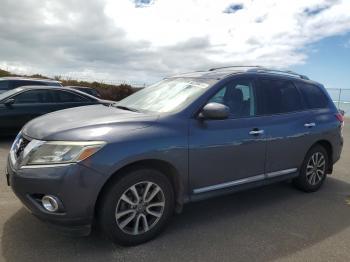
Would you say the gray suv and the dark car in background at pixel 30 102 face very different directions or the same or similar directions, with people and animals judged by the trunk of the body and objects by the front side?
same or similar directions

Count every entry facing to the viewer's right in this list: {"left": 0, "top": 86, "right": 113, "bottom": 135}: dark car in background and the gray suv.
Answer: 0

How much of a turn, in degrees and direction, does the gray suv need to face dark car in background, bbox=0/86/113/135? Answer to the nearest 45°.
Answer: approximately 90° to its right

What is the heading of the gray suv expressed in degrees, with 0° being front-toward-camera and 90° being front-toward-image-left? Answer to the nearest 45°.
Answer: approximately 45°

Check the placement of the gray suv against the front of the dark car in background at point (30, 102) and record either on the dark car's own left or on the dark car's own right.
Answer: on the dark car's own left

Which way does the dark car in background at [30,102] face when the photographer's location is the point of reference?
facing to the left of the viewer
